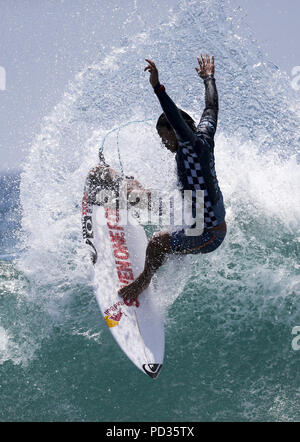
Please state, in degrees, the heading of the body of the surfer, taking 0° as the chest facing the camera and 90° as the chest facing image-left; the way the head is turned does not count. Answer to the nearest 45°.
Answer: approximately 90°
